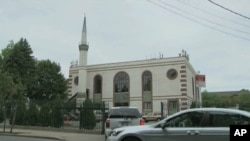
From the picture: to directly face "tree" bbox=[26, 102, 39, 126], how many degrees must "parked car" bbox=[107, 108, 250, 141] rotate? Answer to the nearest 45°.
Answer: approximately 45° to its right

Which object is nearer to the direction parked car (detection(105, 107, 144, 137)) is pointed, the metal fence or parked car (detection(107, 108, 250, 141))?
the metal fence

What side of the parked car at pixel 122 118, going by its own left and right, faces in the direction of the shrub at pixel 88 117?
left

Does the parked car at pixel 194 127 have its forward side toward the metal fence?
no

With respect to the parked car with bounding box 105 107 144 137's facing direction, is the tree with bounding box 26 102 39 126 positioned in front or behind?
in front

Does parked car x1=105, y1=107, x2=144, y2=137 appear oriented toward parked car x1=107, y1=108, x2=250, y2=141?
no

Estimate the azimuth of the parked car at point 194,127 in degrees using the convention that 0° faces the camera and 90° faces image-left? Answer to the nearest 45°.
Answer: approximately 90°

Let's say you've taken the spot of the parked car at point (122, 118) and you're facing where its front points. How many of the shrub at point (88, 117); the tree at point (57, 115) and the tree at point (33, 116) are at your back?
0
